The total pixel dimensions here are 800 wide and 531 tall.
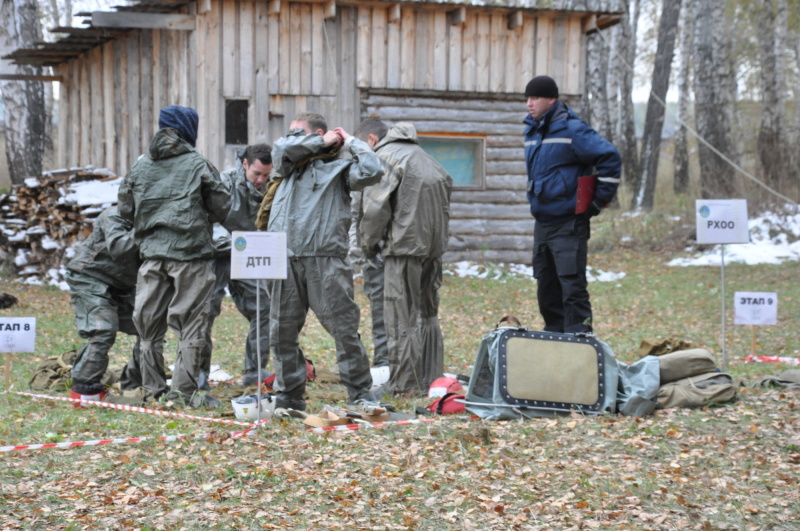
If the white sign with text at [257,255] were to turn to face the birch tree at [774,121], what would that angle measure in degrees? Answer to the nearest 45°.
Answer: approximately 135° to its left

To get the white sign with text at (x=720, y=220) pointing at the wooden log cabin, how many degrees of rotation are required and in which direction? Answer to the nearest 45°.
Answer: approximately 135° to its right

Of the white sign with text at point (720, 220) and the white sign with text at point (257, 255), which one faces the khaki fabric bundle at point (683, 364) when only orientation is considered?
the white sign with text at point (720, 220)

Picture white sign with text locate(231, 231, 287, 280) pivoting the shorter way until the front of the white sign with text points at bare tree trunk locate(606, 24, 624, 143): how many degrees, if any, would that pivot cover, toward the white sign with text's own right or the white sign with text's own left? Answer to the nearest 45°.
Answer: approximately 135° to the white sign with text's own left

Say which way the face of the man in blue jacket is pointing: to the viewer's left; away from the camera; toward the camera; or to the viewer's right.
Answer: to the viewer's left

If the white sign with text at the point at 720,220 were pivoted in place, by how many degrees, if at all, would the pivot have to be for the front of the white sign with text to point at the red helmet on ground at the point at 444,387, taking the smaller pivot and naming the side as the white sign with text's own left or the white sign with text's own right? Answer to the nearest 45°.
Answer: approximately 45° to the white sign with text's own right

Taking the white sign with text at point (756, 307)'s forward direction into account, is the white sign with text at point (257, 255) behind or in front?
in front

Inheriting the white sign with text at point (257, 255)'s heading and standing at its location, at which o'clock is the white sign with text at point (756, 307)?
the white sign with text at point (756, 307) is roughly at 8 o'clock from the white sign with text at point (257, 255).

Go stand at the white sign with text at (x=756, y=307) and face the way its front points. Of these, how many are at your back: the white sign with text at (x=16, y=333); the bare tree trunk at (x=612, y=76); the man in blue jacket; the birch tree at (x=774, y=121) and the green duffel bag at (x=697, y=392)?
2

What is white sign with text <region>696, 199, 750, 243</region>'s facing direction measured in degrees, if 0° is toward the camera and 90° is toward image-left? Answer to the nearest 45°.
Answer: approximately 0°

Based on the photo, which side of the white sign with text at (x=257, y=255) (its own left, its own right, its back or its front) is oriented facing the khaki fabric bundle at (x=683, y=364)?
left
